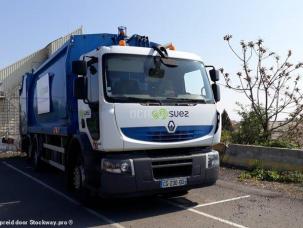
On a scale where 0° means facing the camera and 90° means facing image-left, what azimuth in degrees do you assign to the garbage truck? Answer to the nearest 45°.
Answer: approximately 315°
